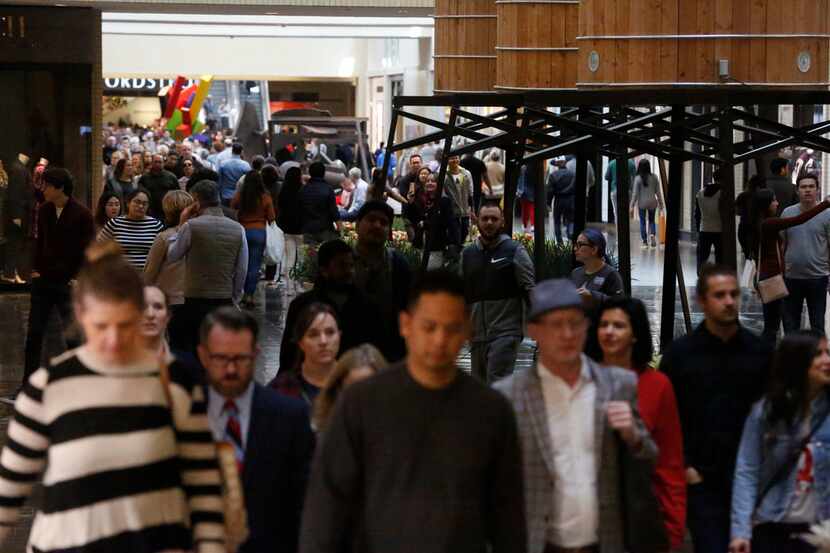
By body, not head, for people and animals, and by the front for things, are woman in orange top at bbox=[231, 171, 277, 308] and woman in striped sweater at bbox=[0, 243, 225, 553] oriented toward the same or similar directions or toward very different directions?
very different directions

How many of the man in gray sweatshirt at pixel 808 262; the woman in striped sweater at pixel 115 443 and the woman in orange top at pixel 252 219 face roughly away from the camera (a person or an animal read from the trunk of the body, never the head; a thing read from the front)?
1

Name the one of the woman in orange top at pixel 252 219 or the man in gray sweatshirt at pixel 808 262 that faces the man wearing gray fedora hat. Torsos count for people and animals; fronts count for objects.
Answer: the man in gray sweatshirt

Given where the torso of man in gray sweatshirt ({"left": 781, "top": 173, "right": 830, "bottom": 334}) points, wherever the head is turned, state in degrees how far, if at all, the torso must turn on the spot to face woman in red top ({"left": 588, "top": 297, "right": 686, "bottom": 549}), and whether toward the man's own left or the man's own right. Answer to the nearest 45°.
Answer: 0° — they already face them

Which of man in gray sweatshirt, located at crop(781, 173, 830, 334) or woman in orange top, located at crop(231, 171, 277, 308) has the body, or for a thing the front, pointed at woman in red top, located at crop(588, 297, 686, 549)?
the man in gray sweatshirt

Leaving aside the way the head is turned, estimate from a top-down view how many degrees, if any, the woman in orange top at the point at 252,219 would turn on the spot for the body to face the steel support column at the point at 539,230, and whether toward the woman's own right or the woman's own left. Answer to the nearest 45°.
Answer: approximately 135° to the woman's own right

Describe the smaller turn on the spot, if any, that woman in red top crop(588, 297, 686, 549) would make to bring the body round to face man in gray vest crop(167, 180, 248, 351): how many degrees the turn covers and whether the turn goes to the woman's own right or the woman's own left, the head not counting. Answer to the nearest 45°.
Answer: approximately 90° to the woman's own right

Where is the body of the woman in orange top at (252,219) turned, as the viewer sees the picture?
away from the camera

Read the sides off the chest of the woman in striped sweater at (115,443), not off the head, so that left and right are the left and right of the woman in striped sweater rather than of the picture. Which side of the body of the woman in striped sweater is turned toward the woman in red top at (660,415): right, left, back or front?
left

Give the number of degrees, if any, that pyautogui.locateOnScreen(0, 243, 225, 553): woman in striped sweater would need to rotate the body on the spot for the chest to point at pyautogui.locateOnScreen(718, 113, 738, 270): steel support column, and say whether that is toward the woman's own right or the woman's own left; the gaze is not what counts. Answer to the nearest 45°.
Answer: approximately 135° to the woman's own left
